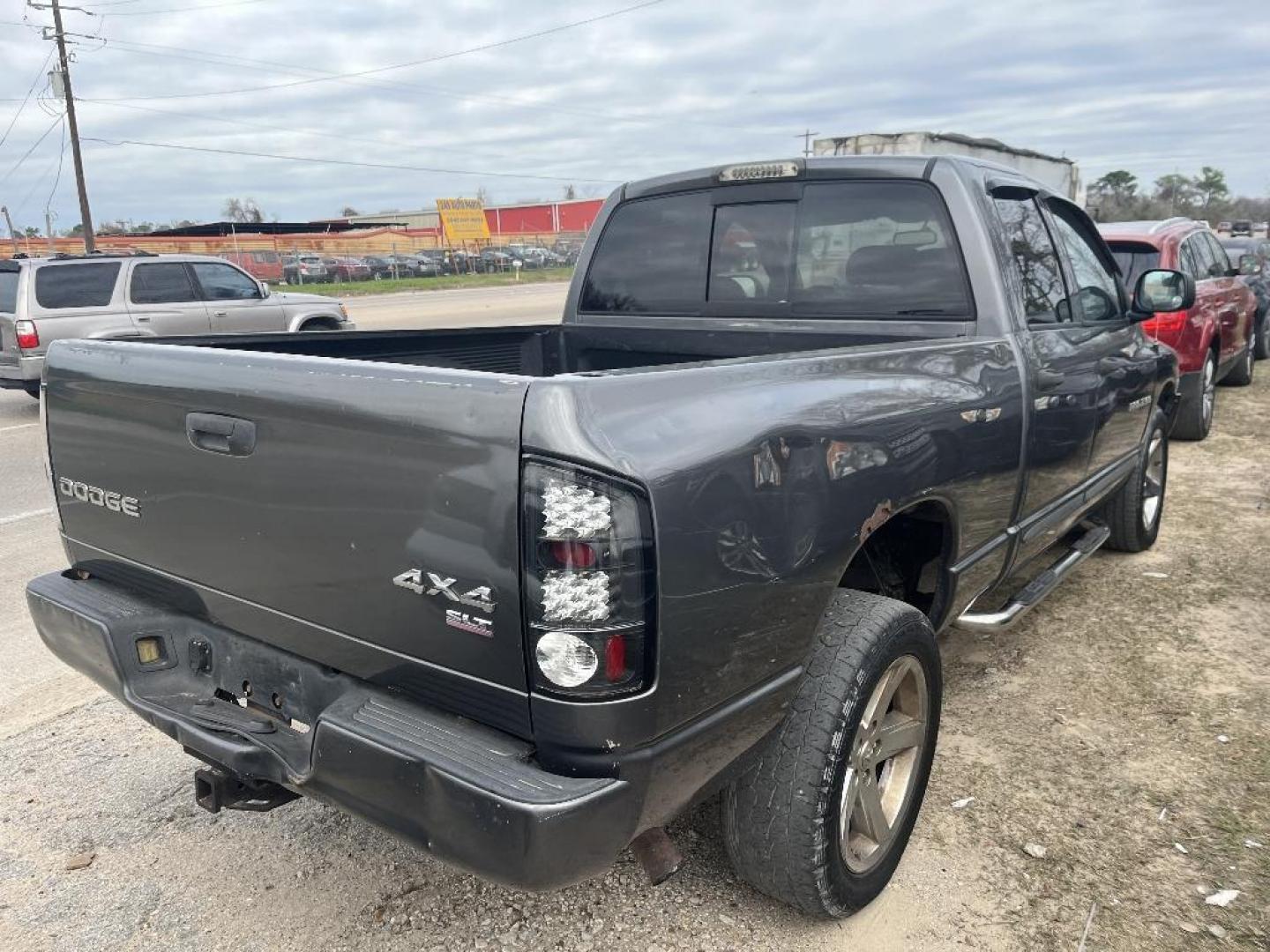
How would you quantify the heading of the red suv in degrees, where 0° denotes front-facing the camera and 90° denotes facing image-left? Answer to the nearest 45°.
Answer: approximately 225°

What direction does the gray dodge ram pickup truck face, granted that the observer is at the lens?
facing away from the viewer and to the right of the viewer

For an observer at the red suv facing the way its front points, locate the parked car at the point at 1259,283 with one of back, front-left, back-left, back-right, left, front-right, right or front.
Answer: front-left

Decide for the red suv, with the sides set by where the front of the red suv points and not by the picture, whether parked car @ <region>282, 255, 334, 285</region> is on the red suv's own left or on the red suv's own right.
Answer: on the red suv's own left

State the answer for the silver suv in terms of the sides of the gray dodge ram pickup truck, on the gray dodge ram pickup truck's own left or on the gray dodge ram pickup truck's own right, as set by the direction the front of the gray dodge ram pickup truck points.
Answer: on the gray dodge ram pickup truck's own left

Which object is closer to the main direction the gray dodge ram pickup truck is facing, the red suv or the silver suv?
the red suv

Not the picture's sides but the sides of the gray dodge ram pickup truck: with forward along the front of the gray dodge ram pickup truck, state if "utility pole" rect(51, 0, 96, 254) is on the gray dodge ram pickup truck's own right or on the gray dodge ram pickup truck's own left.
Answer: on the gray dodge ram pickup truck's own left

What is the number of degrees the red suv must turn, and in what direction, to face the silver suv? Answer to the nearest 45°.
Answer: approximately 135° to its left

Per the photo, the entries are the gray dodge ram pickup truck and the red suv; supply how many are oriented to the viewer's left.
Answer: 0

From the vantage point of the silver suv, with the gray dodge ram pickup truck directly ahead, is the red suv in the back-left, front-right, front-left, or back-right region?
front-left
